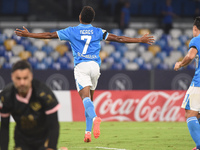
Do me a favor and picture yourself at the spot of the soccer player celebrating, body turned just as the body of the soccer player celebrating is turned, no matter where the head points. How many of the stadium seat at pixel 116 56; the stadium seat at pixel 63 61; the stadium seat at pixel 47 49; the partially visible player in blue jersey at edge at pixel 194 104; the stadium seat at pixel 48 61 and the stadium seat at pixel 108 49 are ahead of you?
5

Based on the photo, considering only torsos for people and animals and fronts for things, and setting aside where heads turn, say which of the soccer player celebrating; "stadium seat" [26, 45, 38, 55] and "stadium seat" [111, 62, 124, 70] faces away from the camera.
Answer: the soccer player celebrating

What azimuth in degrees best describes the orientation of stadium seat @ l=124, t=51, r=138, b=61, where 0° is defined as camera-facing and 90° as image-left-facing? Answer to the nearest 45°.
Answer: approximately 0°

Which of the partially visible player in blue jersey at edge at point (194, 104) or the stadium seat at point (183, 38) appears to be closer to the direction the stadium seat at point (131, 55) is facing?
the partially visible player in blue jersey at edge

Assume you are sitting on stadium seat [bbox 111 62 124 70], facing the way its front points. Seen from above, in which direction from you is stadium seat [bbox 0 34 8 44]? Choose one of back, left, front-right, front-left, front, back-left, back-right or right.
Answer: right

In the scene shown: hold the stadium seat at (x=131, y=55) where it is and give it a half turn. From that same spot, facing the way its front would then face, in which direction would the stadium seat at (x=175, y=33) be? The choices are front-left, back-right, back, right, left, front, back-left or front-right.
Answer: front-right

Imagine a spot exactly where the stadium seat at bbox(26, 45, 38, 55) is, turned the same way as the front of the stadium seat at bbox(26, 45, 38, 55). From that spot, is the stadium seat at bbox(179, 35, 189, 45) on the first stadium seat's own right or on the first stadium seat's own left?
on the first stadium seat's own left

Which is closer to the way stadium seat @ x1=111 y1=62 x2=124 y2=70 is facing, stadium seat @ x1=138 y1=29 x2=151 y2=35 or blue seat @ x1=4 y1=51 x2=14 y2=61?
the blue seat

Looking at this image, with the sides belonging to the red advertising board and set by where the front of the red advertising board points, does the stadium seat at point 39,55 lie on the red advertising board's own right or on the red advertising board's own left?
on the red advertising board's own right

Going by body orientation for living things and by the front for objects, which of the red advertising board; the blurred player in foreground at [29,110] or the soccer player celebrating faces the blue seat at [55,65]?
the soccer player celebrating

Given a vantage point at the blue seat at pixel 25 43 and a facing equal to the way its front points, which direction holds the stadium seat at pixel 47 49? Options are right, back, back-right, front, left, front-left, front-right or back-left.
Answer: left

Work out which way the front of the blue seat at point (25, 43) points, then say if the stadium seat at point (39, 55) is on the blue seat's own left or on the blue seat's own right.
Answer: on the blue seat's own left

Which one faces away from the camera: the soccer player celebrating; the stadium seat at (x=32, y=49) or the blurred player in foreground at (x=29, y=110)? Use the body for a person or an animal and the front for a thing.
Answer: the soccer player celebrating

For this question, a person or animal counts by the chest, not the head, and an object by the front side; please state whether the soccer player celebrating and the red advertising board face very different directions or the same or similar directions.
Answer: very different directions

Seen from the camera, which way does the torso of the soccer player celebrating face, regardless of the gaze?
away from the camera

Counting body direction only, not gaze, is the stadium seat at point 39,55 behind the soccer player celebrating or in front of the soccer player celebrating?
in front
